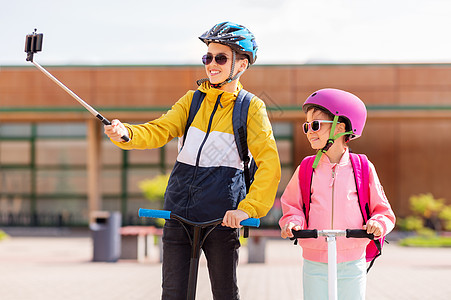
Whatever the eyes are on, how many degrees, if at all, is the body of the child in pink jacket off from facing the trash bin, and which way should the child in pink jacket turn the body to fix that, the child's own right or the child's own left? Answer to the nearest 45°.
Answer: approximately 135° to the child's own right

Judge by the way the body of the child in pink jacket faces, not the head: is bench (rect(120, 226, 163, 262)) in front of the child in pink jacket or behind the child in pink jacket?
behind

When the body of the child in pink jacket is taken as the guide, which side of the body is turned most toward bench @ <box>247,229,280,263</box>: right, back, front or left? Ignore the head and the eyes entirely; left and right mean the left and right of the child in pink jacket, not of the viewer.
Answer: back

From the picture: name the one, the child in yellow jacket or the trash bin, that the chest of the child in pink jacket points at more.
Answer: the child in yellow jacket

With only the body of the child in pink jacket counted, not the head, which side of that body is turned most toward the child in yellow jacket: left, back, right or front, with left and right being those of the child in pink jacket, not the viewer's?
right

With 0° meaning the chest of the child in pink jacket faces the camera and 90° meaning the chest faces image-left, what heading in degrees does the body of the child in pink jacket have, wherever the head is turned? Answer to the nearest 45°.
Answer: approximately 0°
